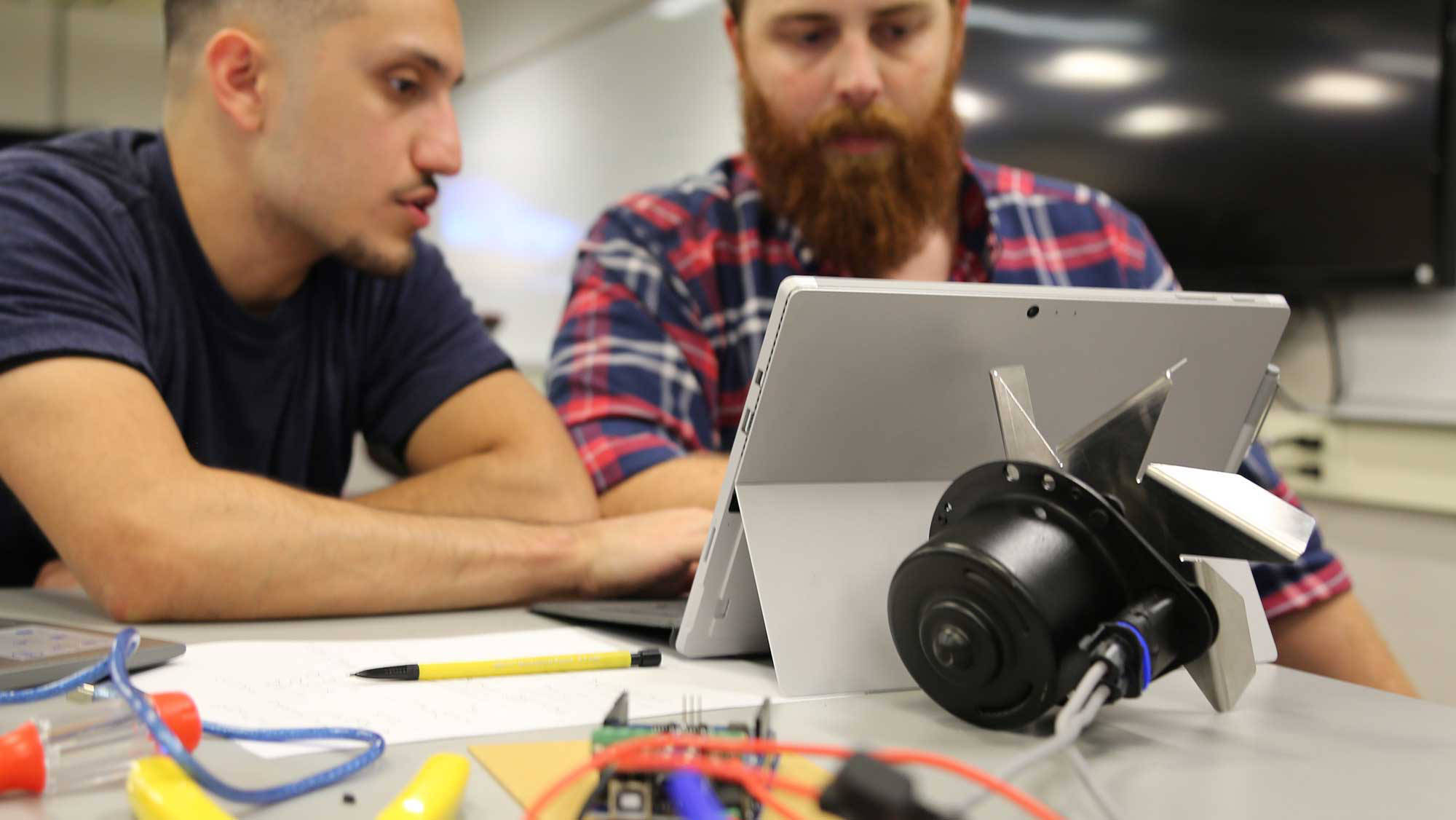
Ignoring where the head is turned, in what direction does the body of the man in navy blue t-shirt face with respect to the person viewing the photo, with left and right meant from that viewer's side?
facing the viewer and to the right of the viewer

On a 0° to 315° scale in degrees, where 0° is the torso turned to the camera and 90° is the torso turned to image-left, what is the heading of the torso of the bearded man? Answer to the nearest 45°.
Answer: approximately 0°

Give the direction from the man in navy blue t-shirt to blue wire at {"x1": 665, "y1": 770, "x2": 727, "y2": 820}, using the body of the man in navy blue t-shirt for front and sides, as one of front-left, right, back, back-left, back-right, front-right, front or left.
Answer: front-right

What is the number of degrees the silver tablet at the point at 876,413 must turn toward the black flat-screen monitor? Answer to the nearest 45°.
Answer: approximately 45° to its right

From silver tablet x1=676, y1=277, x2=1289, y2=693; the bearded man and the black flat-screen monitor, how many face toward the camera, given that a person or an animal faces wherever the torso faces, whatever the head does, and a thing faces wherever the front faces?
2

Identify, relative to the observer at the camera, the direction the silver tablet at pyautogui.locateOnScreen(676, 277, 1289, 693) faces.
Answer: facing away from the viewer and to the left of the viewer

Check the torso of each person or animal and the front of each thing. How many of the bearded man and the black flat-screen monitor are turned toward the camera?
2

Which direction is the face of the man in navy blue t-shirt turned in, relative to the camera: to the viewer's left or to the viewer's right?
to the viewer's right

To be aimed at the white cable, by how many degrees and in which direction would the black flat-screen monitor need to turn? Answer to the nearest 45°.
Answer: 0° — it already faces it

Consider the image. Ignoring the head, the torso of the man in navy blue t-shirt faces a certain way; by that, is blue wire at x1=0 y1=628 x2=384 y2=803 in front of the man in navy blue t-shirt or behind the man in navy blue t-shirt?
in front

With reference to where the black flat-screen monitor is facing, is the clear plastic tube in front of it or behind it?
in front
